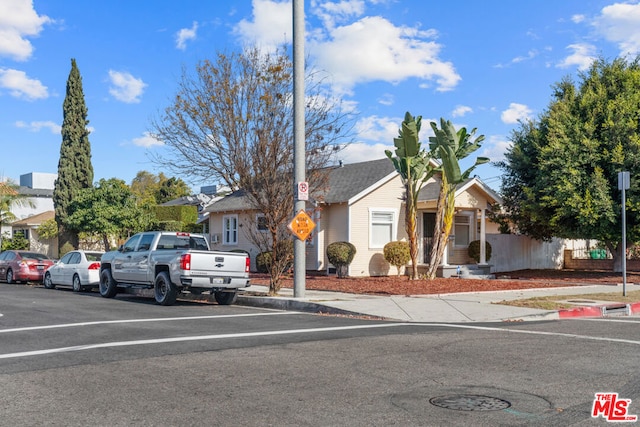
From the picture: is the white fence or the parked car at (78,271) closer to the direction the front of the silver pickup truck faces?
the parked car

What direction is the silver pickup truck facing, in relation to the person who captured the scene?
facing away from the viewer and to the left of the viewer

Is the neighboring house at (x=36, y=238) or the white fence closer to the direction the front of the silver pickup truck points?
the neighboring house

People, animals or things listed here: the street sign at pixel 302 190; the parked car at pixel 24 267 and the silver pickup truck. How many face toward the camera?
1

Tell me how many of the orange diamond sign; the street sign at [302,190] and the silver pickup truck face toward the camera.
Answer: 2

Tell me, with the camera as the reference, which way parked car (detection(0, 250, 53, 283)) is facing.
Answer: facing away from the viewer and to the left of the viewer

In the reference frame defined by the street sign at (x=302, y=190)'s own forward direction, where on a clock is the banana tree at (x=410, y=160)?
The banana tree is roughly at 7 o'clock from the street sign.

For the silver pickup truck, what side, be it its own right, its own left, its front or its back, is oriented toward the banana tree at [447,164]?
right

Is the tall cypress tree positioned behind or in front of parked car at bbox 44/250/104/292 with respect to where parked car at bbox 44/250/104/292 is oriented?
in front

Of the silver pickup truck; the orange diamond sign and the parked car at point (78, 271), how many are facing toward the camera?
1
